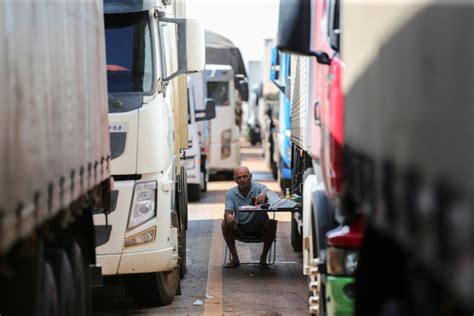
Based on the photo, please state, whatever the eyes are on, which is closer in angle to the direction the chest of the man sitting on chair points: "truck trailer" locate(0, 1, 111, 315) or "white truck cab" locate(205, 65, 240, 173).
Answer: the truck trailer

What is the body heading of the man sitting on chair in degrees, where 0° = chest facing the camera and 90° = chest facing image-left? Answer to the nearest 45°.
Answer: approximately 0°

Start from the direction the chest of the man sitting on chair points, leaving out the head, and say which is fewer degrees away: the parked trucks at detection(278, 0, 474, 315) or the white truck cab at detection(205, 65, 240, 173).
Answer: the parked trucks

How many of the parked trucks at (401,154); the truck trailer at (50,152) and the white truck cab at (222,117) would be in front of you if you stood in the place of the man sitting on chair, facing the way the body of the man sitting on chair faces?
2

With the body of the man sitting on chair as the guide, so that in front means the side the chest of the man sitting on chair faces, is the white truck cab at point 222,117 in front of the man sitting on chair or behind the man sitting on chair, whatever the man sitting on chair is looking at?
behind

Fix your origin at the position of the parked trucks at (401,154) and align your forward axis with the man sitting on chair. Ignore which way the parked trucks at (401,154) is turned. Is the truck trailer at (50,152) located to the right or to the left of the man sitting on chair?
left
